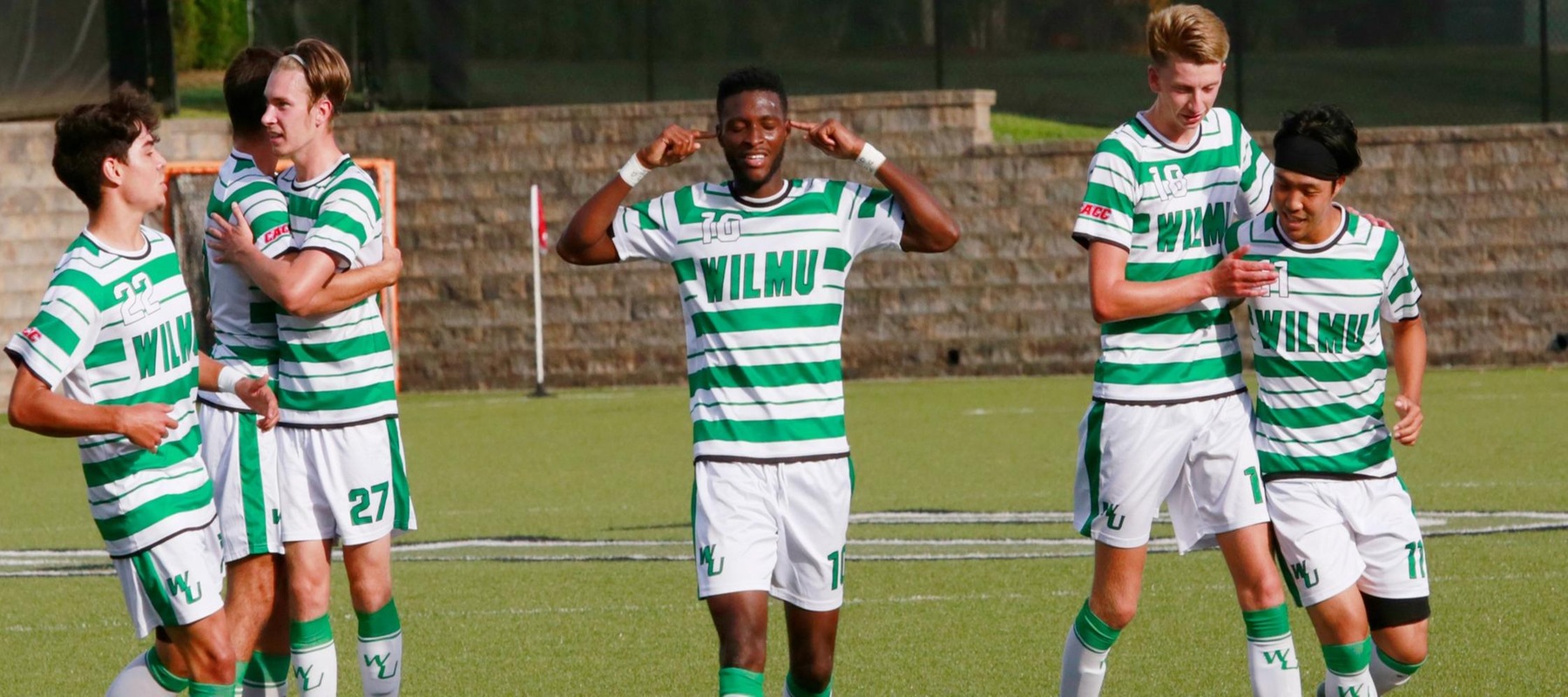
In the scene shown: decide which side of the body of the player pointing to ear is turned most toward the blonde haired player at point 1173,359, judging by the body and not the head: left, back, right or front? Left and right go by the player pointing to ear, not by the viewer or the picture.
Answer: left

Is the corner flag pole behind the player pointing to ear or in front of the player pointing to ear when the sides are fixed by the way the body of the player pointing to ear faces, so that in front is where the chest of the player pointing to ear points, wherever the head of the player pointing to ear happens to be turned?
behind

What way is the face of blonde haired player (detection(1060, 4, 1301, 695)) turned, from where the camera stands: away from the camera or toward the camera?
toward the camera

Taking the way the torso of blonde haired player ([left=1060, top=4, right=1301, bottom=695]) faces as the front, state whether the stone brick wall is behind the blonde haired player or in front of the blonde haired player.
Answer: behind

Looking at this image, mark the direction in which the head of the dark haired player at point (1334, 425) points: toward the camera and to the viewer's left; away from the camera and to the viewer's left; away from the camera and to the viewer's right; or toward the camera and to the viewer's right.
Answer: toward the camera and to the viewer's left

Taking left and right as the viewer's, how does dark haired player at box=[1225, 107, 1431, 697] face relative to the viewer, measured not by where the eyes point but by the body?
facing the viewer

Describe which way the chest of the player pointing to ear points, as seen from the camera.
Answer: toward the camera

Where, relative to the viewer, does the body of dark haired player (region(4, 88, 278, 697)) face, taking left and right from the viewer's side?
facing the viewer and to the right of the viewer

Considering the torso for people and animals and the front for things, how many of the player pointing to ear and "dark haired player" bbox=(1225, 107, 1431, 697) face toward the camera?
2

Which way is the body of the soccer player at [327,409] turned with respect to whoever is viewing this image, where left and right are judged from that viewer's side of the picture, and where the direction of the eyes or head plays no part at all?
facing the viewer and to the left of the viewer
